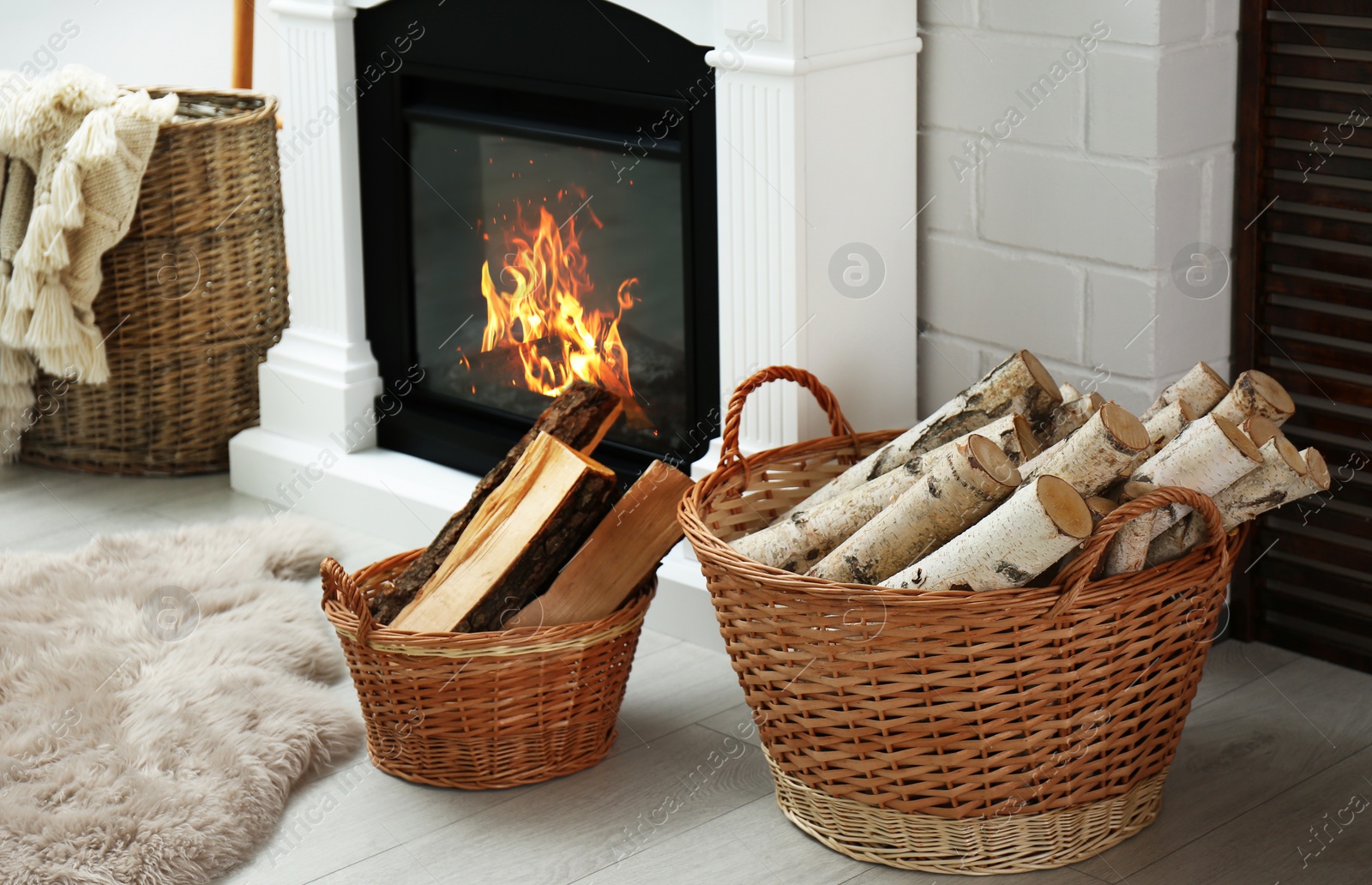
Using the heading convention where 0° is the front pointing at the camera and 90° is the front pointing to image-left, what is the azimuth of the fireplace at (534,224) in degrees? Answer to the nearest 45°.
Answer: approximately 45°

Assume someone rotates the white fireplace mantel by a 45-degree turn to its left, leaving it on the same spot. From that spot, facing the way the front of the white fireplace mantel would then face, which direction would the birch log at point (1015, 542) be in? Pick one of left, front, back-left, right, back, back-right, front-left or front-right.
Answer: front
